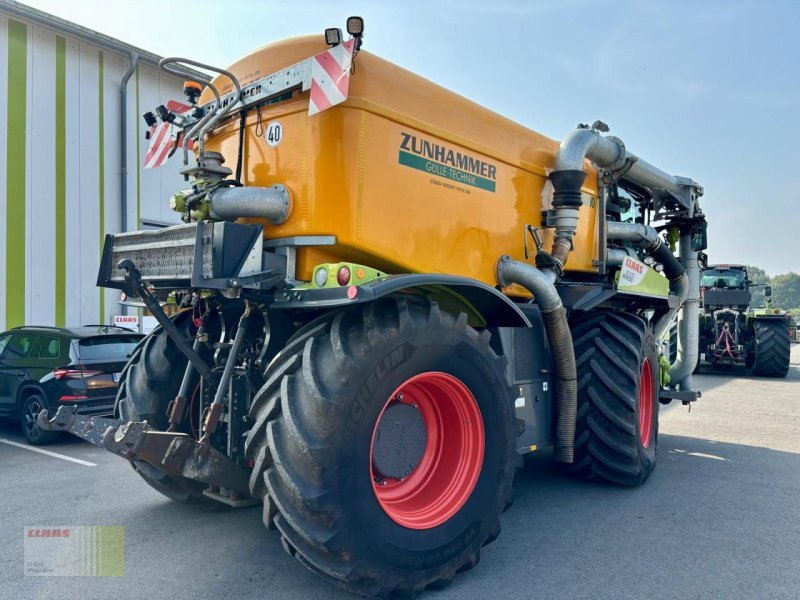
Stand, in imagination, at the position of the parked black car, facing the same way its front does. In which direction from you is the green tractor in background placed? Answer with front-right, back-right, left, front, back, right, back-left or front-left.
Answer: back-right

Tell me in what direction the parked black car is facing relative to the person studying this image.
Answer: facing away from the viewer and to the left of the viewer

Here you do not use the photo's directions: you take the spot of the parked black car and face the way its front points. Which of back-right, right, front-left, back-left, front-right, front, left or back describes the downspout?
front-right
